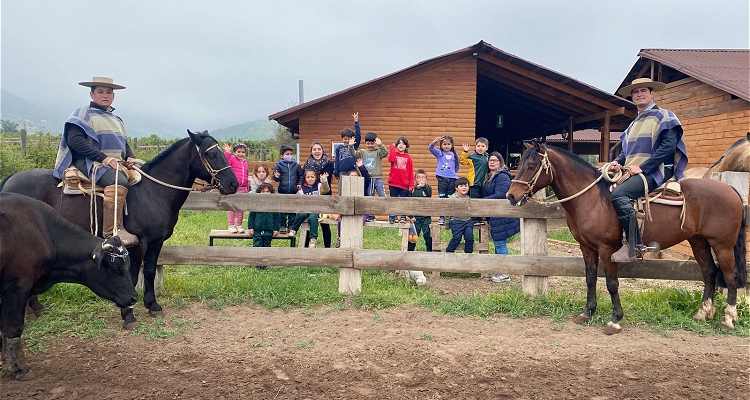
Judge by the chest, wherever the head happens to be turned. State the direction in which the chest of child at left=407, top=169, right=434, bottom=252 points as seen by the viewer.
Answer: toward the camera

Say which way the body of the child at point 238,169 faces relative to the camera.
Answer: toward the camera

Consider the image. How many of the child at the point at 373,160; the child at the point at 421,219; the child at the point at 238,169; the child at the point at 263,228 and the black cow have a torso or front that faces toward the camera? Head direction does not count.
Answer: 4

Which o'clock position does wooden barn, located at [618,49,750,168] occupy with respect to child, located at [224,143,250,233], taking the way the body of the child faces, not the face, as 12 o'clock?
The wooden barn is roughly at 9 o'clock from the child.

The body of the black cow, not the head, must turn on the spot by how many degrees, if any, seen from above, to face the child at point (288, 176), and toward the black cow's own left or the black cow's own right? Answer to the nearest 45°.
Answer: approximately 45° to the black cow's own left

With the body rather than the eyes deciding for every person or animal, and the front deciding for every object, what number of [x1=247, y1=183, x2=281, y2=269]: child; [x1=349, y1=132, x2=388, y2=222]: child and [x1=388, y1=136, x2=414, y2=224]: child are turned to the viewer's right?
0

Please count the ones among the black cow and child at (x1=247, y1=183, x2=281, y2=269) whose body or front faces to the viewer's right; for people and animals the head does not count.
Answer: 1

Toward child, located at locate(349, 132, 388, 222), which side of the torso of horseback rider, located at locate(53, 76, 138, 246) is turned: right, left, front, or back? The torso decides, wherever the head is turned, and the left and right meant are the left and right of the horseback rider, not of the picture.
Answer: left

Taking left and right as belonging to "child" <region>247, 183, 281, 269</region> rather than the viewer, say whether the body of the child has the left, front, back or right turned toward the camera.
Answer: front

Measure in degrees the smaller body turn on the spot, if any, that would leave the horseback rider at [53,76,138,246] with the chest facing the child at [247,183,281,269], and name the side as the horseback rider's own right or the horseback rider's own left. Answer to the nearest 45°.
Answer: approximately 90° to the horseback rider's own left

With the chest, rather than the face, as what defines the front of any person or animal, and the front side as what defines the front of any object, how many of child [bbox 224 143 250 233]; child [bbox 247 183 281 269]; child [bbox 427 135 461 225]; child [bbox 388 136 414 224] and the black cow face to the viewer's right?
1

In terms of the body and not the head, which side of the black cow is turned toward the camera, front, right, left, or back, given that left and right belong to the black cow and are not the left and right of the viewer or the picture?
right

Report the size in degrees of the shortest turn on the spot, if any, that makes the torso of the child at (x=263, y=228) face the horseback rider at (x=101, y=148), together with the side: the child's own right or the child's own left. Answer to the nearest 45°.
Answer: approximately 45° to the child's own right

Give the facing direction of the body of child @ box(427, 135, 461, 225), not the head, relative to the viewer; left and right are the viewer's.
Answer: facing the viewer
